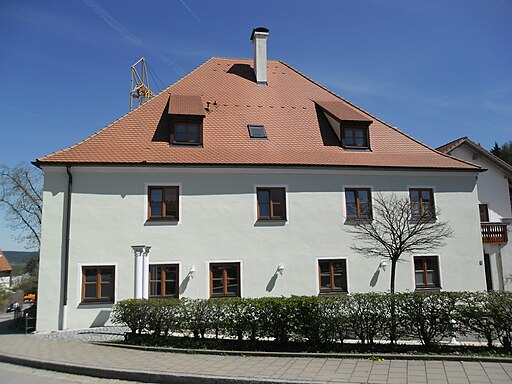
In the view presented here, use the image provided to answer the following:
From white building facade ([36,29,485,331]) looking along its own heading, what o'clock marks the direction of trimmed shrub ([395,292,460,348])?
The trimmed shrub is roughly at 11 o'clock from the white building facade.

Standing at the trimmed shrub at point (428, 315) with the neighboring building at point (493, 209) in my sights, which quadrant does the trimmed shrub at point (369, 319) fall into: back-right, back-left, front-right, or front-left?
back-left

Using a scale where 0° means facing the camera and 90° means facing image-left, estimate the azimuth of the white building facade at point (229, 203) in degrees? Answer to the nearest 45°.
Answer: approximately 0°

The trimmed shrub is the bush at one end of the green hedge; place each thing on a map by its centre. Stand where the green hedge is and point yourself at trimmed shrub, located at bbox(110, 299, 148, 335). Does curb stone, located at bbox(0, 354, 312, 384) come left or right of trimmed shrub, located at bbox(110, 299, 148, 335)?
left

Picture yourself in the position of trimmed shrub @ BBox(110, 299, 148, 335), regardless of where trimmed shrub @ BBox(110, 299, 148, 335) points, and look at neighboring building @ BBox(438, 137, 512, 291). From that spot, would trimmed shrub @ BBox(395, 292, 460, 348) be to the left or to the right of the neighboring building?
right

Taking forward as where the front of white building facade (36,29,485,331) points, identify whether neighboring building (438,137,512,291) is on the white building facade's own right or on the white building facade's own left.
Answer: on the white building facade's own left

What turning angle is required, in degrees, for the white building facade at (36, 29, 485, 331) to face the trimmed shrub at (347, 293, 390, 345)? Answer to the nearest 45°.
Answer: approximately 45° to its left
